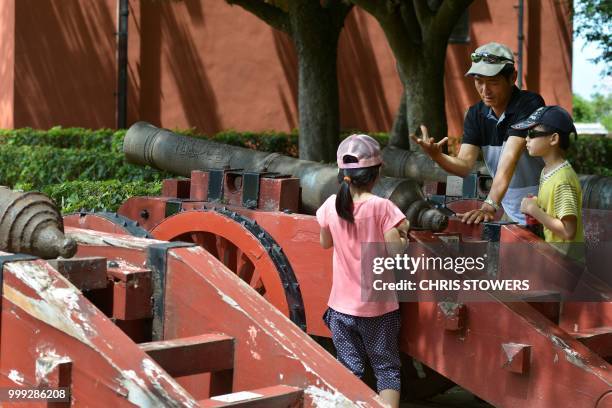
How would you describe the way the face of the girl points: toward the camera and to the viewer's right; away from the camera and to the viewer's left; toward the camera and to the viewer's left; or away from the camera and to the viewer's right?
away from the camera and to the viewer's right

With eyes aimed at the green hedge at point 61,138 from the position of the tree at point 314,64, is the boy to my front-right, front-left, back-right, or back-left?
back-left

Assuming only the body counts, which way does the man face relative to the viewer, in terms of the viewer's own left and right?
facing the viewer and to the left of the viewer

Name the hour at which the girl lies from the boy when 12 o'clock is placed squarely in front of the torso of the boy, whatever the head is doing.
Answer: The girl is roughly at 11 o'clock from the boy.

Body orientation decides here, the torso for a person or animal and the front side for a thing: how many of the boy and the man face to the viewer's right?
0

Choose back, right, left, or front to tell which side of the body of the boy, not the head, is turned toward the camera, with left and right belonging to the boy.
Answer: left

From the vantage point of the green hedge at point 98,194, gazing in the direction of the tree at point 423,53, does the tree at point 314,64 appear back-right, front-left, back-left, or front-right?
front-left

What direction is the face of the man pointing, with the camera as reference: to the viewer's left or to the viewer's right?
to the viewer's left

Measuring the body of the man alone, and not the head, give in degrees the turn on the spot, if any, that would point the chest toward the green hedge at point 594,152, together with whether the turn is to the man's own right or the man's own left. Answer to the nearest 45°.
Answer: approximately 135° to the man's own right

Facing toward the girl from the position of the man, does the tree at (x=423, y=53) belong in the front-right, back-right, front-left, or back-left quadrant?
back-right

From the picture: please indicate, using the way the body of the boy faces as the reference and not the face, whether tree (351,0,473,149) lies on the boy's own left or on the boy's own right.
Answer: on the boy's own right
